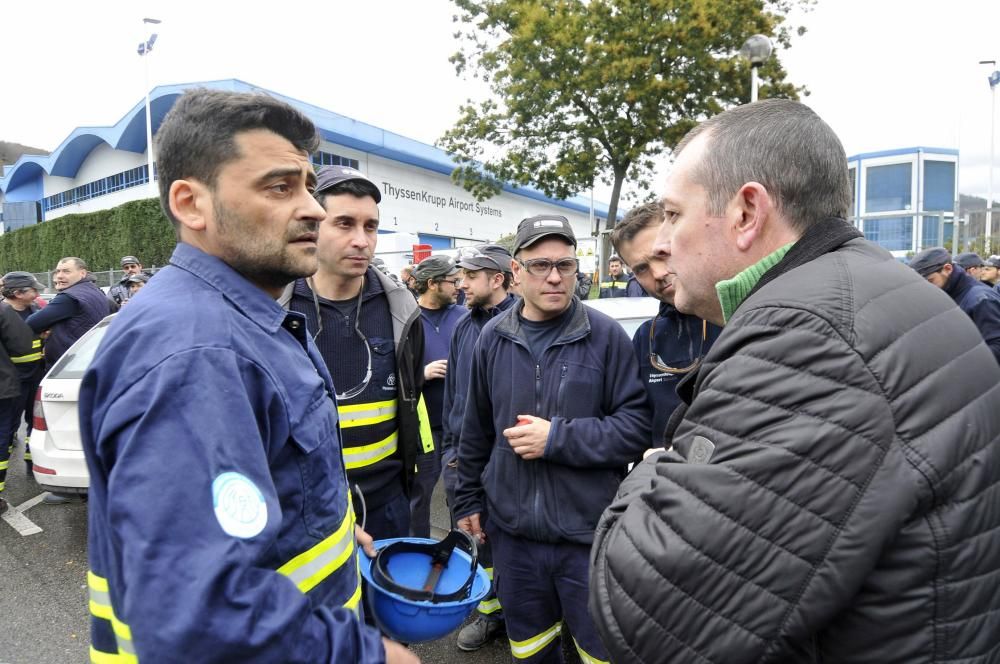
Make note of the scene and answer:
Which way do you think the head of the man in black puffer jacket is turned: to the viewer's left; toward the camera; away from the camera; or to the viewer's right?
to the viewer's left

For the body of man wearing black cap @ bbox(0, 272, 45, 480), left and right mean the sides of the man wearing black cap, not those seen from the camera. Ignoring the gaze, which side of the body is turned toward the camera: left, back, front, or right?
right

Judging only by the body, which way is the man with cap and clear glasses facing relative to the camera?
toward the camera

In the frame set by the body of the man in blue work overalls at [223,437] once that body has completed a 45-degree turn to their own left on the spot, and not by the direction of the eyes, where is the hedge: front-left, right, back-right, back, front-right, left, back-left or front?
front-left

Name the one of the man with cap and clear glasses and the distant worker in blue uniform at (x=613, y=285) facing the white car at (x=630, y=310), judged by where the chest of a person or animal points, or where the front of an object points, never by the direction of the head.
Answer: the distant worker in blue uniform

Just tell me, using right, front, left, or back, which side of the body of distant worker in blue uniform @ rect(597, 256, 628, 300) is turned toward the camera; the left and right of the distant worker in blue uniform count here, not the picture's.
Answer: front

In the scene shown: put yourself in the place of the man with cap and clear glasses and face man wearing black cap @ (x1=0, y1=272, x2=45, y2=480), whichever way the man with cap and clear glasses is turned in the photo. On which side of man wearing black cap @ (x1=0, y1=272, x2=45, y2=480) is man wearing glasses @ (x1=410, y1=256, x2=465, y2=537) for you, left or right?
right

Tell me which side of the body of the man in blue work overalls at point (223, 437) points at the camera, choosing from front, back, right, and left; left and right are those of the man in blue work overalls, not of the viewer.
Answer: right

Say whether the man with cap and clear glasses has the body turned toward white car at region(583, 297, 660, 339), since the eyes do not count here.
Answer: no

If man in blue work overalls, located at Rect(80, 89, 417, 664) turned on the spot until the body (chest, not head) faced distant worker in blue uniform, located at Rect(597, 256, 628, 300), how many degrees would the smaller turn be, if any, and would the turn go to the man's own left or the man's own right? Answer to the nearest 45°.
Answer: approximately 45° to the man's own left

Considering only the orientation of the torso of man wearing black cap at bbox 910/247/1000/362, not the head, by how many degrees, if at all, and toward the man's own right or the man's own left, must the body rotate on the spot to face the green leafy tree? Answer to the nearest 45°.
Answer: approximately 45° to the man's own right

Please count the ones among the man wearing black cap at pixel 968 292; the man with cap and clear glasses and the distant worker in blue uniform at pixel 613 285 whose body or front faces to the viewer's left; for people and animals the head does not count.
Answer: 1

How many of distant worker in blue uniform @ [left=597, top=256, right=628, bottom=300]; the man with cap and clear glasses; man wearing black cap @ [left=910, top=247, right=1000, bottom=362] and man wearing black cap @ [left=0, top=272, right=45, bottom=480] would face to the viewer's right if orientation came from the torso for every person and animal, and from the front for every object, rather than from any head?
1

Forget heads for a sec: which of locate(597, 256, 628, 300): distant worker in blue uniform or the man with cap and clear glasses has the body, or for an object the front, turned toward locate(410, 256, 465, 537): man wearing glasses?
the distant worker in blue uniform

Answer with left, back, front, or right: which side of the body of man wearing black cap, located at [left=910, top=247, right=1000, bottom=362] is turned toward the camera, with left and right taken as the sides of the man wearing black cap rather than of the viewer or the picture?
left

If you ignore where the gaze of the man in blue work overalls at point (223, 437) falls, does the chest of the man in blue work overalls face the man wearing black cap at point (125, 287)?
no

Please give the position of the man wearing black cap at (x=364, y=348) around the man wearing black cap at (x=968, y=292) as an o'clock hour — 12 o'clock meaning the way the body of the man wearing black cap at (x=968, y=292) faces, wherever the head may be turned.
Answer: the man wearing black cap at (x=364, y=348) is roughly at 10 o'clock from the man wearing black cap at (x=968, y=292).

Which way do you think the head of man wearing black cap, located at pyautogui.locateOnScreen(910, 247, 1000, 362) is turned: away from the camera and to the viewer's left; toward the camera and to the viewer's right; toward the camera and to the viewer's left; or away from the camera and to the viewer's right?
toward the camera and to the viewer's left
